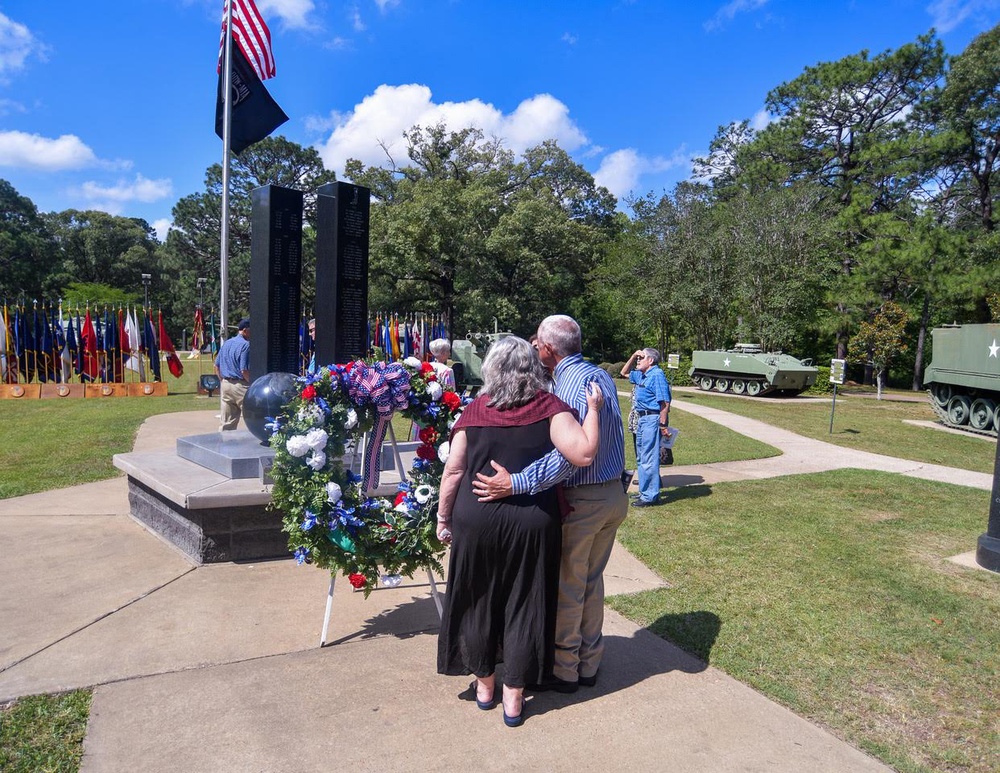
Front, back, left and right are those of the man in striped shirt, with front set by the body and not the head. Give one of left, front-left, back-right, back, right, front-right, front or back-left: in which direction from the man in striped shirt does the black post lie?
right

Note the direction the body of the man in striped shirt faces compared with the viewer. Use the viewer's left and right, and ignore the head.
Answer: facing away from the viewer and to the left of the viewer

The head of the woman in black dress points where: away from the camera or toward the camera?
away from the camera

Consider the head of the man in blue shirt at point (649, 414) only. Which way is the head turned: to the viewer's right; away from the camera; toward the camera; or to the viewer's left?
to the viewer's left

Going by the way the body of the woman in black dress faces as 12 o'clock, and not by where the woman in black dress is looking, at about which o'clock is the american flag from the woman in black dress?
The american flag is roughly at 11 o'clock from the woman in black dress.

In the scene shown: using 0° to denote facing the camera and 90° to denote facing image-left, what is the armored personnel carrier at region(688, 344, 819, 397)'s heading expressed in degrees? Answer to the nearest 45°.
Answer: approximately 315°

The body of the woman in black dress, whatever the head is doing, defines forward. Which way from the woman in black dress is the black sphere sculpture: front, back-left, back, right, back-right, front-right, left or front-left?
front-left

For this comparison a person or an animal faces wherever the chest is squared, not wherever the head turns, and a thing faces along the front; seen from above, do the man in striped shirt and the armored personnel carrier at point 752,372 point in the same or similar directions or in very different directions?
very different directions

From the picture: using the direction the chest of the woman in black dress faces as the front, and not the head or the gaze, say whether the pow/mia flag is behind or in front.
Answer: in front

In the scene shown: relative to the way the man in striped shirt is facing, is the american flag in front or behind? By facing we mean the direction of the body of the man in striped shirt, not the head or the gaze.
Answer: in front

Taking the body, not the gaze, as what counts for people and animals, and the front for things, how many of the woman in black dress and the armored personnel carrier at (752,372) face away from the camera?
1

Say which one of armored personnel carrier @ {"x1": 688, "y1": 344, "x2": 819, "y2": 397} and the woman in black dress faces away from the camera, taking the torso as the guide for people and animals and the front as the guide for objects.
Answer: the woman in black dress

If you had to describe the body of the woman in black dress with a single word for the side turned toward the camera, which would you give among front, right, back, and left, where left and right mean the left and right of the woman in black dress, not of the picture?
back

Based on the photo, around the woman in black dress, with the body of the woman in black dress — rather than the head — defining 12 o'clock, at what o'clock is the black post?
The black post is roughly at 2 o'clock from the woman in black dress.
